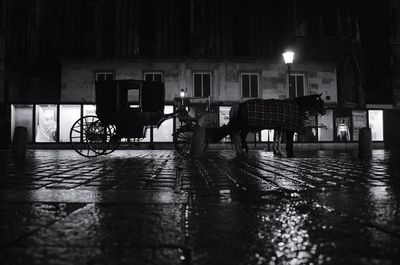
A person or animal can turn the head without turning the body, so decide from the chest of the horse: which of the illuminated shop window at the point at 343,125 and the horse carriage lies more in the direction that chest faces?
the illuminated shop window

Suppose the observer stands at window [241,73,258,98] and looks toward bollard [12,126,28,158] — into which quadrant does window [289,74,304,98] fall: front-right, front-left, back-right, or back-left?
back-left

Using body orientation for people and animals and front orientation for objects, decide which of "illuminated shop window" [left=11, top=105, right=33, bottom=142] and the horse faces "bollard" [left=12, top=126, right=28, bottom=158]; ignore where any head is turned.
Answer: the illuminated shop window

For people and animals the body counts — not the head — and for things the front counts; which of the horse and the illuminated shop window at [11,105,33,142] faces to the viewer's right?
the horse

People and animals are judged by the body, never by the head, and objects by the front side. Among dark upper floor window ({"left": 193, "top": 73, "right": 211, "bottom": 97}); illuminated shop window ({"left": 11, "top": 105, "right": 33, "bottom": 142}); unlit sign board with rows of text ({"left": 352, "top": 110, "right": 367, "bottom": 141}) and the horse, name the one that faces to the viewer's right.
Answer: the horse

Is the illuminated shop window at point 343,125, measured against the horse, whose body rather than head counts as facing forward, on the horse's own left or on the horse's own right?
on the horse's own left

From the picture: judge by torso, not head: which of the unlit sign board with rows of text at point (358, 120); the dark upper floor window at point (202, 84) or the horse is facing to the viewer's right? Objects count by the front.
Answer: the horse

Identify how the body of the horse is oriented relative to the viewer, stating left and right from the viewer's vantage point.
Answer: facing to the right of the viewer

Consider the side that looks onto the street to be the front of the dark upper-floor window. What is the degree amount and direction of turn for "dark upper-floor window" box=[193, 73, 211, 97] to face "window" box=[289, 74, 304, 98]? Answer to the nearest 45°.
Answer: approximately 90° to its left

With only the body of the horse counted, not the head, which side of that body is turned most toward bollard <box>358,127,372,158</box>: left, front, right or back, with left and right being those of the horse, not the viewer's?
front
